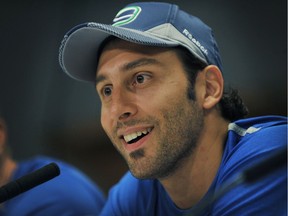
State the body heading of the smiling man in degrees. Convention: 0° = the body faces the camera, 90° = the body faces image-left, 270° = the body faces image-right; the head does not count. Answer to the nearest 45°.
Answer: approximately 45°
